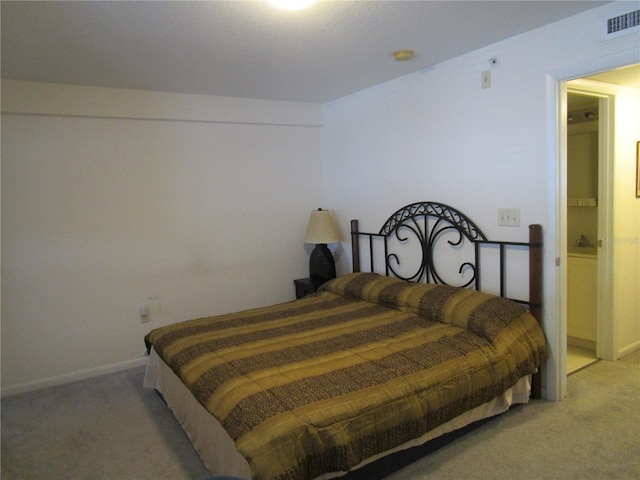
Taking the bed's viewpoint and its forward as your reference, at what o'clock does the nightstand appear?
The nightstand is roughly at 4 o'clock from the bed.

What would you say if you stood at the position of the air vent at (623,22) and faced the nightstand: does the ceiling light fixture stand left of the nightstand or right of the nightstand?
left

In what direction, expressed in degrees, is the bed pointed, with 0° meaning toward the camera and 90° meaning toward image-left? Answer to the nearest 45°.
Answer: approximately 45°
